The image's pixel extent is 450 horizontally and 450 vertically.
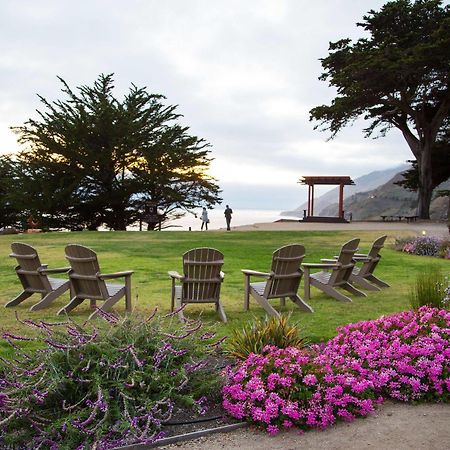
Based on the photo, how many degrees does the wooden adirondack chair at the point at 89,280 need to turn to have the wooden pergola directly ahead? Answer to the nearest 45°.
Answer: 0° — it already faces it

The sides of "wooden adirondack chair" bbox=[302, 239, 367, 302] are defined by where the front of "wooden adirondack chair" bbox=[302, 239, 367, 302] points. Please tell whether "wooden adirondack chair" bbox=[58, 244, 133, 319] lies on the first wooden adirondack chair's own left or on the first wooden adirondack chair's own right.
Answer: on the first wooden adirondack chair's own left

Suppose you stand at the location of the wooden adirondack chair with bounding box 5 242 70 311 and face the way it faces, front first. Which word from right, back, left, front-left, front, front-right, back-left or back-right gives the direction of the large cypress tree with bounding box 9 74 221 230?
front-left

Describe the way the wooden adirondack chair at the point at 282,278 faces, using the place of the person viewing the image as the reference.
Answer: facing away from the viewer and to the left of the viewer

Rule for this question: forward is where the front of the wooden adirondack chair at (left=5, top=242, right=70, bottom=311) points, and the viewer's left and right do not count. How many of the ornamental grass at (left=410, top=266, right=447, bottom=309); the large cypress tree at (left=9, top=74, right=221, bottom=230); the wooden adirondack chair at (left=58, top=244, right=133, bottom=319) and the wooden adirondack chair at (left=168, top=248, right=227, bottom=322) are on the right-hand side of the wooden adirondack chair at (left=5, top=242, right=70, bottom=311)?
3

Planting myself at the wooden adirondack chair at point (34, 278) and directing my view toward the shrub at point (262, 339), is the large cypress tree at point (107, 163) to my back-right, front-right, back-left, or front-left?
back-left

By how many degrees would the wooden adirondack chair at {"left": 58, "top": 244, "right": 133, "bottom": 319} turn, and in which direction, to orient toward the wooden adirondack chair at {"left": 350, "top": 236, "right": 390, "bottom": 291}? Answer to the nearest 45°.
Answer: approximately 45° to its right

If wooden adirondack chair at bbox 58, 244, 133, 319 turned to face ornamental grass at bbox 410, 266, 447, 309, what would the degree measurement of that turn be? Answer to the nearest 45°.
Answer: approximately 90° to its right

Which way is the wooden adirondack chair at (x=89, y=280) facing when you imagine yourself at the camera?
facing away from the viewer and to the right of the viewer

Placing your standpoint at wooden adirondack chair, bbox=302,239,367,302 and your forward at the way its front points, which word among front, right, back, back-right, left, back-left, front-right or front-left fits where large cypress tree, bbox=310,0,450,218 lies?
front-right

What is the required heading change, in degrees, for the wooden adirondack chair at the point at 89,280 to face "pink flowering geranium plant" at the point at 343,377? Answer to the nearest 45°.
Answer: approximately 90° to its right

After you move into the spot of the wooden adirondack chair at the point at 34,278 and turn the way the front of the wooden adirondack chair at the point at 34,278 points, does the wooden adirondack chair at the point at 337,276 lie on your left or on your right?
on your right

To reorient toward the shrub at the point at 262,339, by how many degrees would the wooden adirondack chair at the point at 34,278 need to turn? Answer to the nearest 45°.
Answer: approximately 90° to its right
